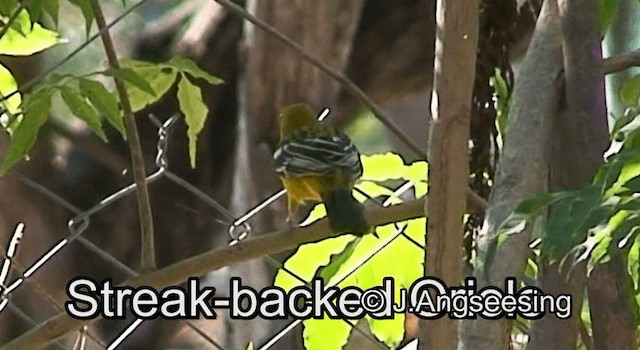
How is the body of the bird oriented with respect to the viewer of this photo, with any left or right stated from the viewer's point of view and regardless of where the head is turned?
facing away from the viewer and to the left of the viewer
